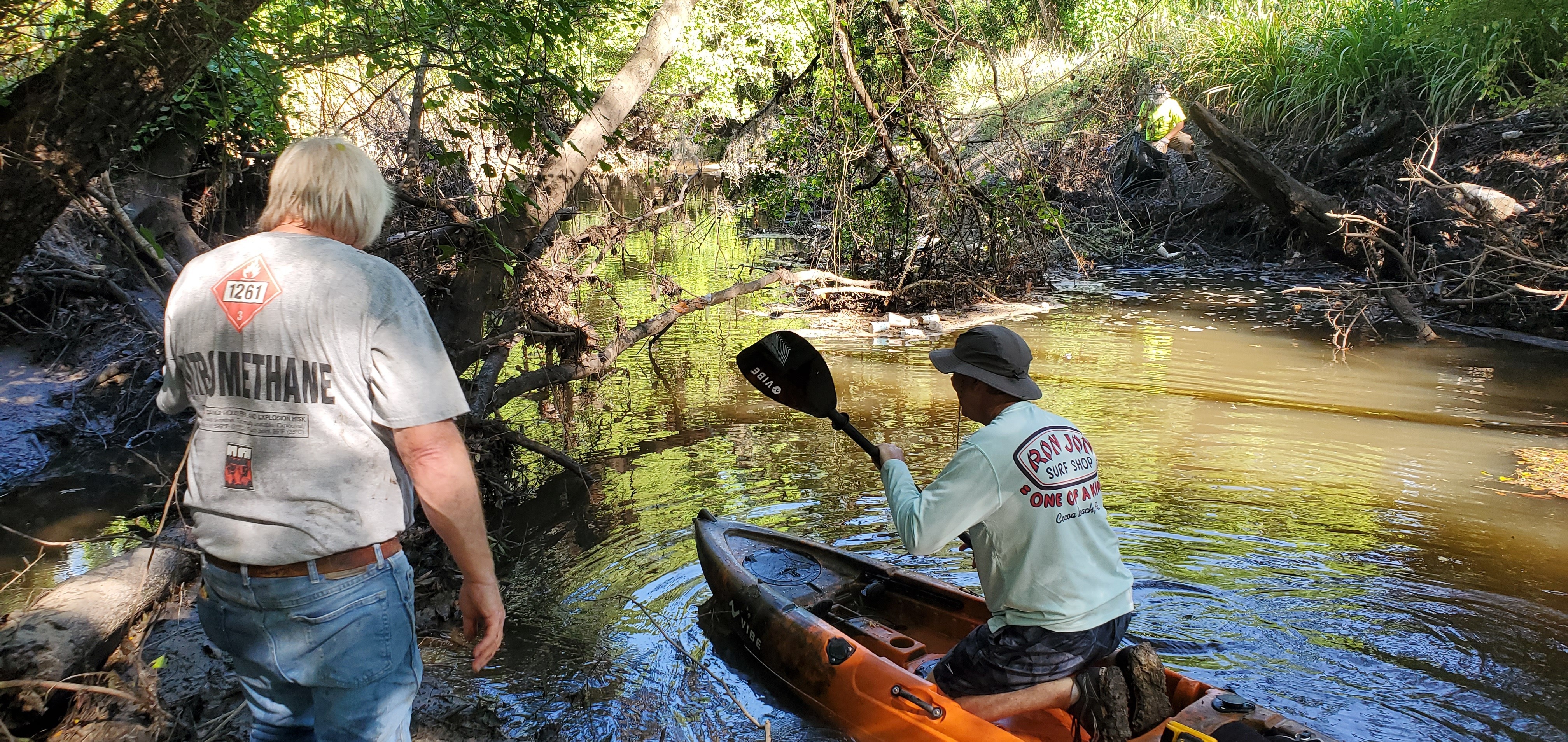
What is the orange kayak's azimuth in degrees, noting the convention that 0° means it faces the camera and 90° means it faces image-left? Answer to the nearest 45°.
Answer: approximately 135°

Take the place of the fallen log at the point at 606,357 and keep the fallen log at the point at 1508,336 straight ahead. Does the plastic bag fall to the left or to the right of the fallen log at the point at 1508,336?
left

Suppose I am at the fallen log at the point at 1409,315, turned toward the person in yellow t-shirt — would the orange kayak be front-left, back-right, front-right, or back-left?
back-left

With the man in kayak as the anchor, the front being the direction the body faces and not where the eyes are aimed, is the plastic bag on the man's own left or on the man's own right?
on the man's own right

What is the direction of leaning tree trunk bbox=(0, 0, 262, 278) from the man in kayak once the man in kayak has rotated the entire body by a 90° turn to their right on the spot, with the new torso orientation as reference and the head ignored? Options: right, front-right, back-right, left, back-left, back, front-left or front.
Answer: back-left

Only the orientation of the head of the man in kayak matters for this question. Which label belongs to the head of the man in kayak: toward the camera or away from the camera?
away from the camera

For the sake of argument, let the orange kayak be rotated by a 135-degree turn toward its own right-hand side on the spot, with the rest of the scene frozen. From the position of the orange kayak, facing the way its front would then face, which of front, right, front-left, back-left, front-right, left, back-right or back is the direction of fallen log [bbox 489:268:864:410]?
back-left

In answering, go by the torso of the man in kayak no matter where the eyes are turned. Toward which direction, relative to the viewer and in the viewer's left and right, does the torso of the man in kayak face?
facing away from the viewer and to the left of the viewer
